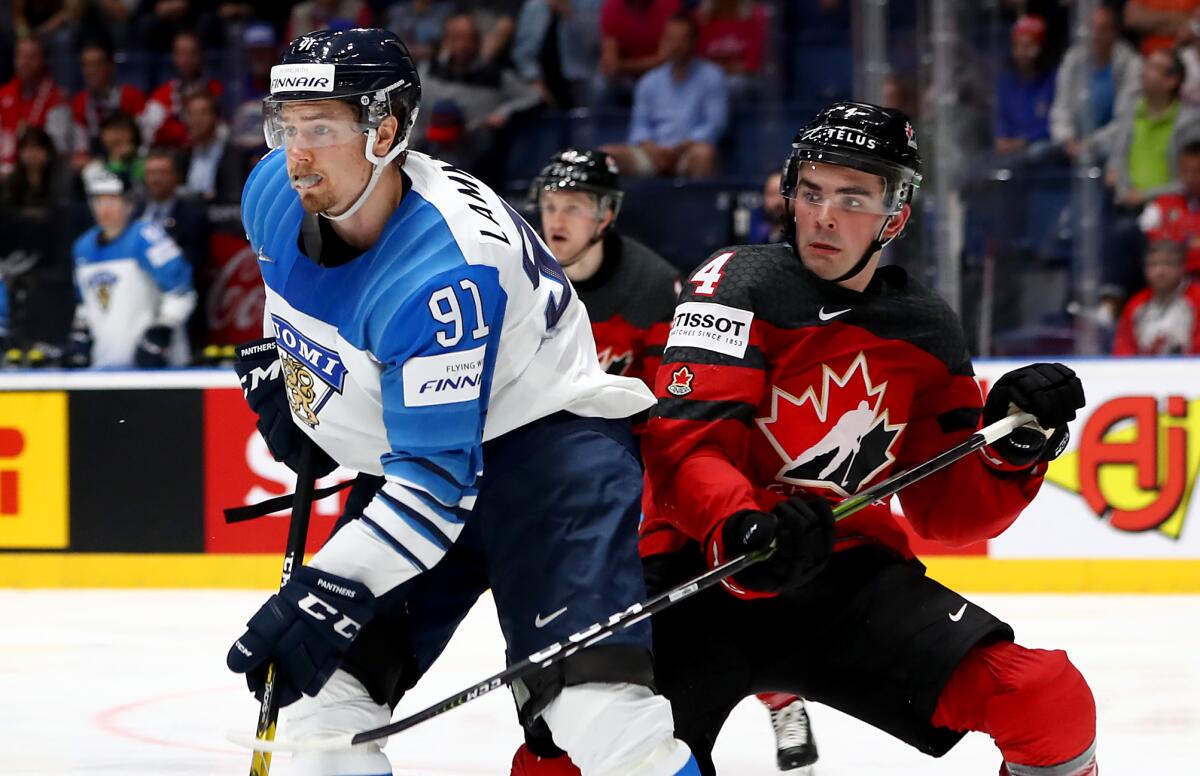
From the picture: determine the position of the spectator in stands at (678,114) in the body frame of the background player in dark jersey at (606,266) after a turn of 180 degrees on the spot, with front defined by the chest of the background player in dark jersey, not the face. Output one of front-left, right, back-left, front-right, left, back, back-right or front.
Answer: front-left

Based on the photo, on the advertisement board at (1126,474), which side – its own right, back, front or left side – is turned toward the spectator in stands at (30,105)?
right

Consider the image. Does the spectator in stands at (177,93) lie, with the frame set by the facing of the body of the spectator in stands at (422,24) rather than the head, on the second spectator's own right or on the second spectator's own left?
on the second spectator's own right

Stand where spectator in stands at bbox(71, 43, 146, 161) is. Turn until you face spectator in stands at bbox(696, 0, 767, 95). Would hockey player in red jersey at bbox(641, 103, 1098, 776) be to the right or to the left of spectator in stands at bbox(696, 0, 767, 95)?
right

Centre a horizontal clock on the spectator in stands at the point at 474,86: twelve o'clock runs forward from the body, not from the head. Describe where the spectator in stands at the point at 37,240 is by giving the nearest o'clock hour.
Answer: the spectator in stands at the point at 37,240 is roughly at 3 o'clock from the spectator in stands at the point at 474,86.

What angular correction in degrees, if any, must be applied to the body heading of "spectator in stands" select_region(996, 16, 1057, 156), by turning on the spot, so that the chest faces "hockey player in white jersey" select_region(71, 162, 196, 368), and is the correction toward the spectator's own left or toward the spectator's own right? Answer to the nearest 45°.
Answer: approximately 90° to the spectator's own right
